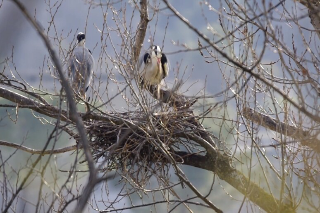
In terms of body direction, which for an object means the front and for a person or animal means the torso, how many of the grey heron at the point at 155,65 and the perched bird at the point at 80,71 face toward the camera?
1

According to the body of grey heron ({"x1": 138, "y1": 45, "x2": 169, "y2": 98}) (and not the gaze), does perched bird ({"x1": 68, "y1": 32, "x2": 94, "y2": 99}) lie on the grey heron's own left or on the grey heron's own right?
on the grey heron's own right

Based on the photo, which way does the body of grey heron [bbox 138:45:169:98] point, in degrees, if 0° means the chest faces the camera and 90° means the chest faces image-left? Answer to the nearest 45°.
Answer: approximately 0°

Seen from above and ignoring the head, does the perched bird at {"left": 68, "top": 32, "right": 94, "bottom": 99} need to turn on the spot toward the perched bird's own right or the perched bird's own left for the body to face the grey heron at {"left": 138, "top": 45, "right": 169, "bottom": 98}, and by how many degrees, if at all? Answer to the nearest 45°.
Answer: approximately 45° to the perched bird's own right

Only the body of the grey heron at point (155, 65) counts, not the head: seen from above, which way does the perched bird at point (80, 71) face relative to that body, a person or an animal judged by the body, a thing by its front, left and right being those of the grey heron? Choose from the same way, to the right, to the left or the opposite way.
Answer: the opposite way

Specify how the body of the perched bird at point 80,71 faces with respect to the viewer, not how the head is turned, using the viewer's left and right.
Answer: facing away from the viewer
